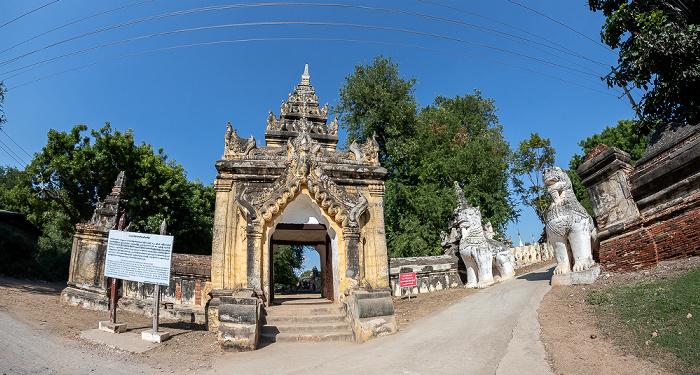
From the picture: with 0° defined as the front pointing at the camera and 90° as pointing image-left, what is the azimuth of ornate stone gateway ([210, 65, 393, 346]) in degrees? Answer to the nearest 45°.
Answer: approximately 0°

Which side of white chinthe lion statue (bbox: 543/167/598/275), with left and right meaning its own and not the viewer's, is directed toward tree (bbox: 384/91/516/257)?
right

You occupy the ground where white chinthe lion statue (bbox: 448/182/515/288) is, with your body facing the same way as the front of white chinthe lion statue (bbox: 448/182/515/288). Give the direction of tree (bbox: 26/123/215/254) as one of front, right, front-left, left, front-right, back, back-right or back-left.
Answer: front-right

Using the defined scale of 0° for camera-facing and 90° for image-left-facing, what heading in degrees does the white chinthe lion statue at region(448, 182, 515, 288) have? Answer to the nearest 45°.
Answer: approximately 45°

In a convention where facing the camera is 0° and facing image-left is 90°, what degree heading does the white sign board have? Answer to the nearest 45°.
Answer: approximately 0°

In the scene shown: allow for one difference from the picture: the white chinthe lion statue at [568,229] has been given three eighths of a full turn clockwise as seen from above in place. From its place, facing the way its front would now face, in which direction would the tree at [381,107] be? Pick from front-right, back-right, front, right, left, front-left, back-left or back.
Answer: front-left

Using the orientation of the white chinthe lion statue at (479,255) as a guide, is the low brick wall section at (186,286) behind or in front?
in front

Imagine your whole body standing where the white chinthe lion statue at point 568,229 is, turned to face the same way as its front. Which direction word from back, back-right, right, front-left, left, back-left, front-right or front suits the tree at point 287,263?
right

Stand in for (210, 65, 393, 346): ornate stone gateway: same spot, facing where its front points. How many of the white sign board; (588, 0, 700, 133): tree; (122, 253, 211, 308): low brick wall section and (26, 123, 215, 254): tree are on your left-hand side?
1

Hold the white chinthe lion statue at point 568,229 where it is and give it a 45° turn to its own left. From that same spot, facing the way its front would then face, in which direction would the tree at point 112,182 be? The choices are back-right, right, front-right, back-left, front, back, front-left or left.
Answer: right

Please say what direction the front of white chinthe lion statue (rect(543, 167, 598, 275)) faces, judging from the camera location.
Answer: facing the viewer and to the left of the viewer

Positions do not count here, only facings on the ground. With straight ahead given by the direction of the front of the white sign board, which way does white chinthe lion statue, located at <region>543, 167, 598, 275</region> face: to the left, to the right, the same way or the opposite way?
to the right

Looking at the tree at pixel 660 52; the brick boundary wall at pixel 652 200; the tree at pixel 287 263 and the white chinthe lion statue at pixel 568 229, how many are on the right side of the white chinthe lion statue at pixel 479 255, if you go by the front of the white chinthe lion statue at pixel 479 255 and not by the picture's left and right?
1

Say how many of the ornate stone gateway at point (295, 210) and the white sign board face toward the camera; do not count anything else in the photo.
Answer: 2

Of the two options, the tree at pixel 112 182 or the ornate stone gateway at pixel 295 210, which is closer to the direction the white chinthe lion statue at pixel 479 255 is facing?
the ornate stone gateway
